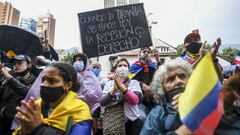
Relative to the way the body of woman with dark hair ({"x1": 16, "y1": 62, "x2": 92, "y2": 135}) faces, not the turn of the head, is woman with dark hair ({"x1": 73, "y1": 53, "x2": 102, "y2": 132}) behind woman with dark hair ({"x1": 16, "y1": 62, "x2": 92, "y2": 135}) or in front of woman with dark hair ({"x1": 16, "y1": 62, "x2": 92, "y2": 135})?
behind

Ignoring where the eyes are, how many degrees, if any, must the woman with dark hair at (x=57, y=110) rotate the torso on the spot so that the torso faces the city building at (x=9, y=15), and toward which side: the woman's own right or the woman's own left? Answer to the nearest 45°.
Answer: approximately 135° to the woman's own right

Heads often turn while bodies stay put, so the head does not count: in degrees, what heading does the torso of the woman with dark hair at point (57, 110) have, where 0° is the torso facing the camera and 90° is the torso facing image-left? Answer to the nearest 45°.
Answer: approximately 45°
